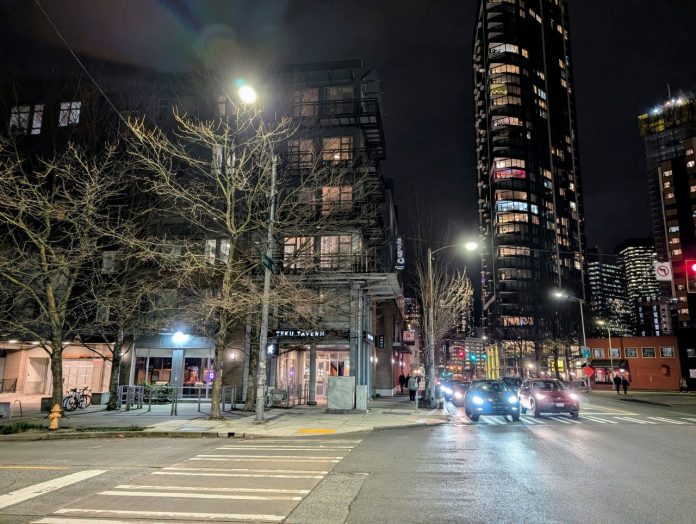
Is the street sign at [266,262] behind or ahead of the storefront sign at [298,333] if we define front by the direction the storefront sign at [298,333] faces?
ahead

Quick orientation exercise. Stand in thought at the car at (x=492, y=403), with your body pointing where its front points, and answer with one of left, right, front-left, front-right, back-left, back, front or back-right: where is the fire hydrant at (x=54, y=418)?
front-right

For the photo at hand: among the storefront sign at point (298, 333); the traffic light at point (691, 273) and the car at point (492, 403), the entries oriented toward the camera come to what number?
3

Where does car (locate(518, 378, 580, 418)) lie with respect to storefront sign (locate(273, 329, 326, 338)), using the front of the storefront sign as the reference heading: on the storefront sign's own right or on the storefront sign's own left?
on the storefront sign's own left

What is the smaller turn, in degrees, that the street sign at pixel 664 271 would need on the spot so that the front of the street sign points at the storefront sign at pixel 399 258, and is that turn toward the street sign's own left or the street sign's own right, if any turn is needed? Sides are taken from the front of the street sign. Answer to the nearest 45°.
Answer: approximately 90° to the street sign's own right

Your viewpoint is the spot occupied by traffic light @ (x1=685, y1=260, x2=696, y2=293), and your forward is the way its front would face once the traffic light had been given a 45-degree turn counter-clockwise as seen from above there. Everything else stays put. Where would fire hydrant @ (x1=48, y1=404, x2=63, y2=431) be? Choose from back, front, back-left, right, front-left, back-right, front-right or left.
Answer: right

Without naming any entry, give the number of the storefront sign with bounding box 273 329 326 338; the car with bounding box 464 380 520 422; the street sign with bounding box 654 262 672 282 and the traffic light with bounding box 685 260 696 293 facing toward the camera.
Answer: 4

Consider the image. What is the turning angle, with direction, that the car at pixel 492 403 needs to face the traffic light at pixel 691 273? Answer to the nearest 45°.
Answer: approximately 90° to its left

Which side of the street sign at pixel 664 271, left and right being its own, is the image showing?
front

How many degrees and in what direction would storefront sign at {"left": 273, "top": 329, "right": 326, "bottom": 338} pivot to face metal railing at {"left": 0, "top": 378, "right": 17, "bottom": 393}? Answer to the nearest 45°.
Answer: approximately 135° to its right

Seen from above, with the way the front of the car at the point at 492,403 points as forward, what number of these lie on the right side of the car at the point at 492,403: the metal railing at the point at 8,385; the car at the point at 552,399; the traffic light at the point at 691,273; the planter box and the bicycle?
3

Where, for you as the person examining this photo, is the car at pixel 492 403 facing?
facing the viewer

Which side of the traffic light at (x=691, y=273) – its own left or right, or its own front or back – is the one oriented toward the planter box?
right

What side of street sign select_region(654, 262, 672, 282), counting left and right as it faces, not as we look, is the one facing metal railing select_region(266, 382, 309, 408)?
right
